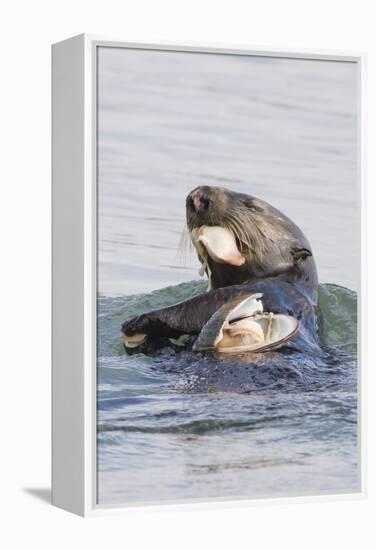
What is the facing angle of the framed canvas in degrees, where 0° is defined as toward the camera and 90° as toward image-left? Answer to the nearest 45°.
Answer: approximately 315°
